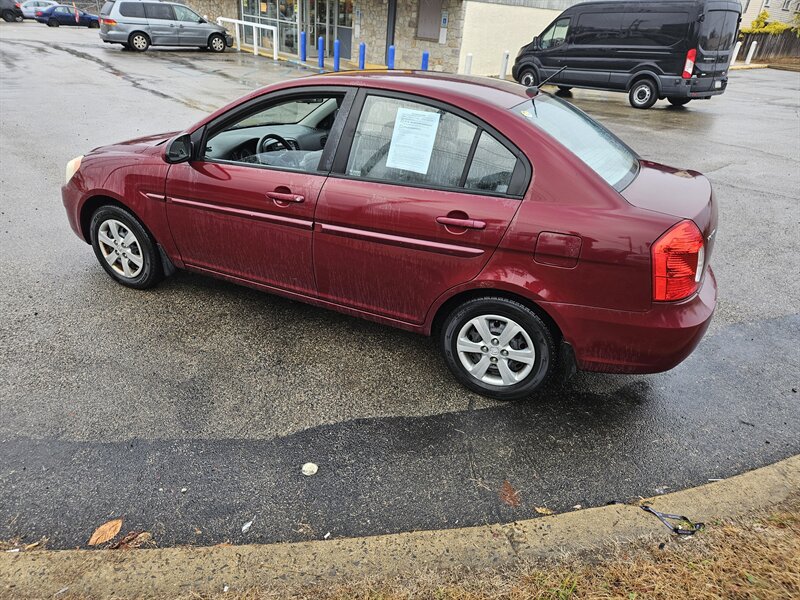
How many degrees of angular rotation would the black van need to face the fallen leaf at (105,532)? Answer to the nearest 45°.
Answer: approximately 135° to its left

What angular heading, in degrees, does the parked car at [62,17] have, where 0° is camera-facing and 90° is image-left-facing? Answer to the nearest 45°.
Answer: approximately 270°

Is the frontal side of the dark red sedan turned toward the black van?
no

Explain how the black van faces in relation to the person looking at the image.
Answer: facing away from the viewer and to the left of the viewer

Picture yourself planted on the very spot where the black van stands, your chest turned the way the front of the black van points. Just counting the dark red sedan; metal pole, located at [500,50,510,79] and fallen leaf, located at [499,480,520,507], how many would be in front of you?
1

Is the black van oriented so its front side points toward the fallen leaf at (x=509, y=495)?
no

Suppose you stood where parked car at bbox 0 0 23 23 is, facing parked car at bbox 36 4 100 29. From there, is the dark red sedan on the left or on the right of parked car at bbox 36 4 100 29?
right

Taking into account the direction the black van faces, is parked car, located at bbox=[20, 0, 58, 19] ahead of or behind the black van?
ahead

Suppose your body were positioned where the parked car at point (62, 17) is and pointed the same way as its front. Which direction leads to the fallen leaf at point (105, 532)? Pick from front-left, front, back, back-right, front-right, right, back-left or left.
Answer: right

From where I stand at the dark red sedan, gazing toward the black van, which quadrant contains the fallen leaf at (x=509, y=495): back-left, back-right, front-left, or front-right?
back-right

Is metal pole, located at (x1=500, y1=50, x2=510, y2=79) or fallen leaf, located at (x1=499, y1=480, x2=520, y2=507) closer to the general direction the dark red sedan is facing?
the metal pole

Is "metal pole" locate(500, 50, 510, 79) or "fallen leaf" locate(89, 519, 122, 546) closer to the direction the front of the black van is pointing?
the metal pole

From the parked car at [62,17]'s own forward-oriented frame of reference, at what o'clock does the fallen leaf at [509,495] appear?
The fallen leaf is roughly at 3 o'clock from the parked car.

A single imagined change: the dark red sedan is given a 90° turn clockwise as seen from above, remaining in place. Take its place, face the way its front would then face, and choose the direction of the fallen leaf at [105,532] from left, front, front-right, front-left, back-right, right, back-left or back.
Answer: back

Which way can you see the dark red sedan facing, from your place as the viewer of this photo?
facing away from the viewer and to the left of the viewer

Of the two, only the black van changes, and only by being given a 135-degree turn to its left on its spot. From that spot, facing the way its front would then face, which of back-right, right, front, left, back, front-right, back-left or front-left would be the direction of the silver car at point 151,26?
right
